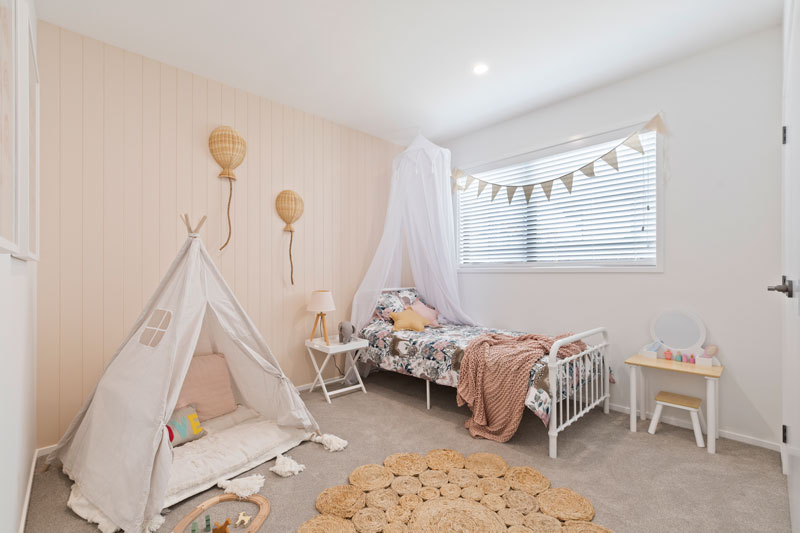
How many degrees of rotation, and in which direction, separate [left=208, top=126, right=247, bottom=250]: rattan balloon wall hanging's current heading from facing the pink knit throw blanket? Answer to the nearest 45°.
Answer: approximately 45° to its left

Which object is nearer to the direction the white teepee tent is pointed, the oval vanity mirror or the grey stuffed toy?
the oval vanity mirror

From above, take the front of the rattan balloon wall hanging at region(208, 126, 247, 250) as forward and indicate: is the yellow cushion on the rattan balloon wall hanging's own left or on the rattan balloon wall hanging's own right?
on the rattan balloon wall hanging's own left

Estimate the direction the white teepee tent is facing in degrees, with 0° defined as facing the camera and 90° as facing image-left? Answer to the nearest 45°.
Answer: approximately 315°

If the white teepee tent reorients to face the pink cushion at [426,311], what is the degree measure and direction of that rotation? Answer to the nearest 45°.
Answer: approximately 45° to its left
